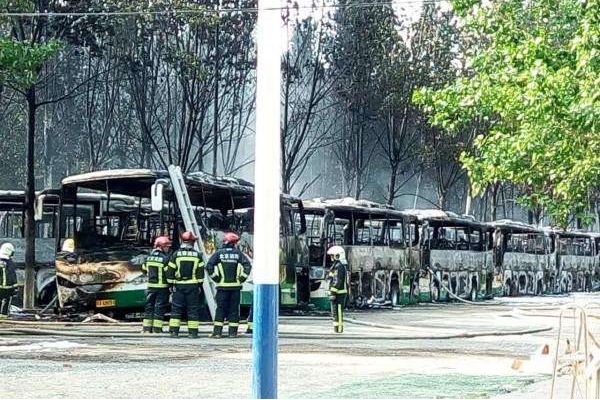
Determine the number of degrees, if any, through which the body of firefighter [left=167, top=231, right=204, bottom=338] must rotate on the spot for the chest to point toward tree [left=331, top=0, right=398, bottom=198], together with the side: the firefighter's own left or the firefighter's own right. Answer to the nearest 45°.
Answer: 0° — they already face it

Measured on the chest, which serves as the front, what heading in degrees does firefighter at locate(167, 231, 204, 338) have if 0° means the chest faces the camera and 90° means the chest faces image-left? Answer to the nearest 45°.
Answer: approximately 180°

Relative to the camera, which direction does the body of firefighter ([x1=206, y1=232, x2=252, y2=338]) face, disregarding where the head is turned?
away from the camera

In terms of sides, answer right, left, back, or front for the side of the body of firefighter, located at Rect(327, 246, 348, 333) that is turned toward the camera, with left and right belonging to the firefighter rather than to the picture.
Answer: left

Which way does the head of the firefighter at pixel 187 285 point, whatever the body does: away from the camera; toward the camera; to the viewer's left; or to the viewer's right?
away from the camera

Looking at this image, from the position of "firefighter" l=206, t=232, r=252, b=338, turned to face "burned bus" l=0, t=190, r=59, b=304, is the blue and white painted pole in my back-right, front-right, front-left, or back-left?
back-left

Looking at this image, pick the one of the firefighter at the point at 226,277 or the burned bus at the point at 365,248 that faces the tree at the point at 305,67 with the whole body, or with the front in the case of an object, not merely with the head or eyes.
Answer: the firefighter

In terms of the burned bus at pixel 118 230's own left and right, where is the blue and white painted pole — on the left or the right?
on its left

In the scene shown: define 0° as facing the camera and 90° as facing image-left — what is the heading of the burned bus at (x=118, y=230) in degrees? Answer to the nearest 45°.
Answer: approximately 45°

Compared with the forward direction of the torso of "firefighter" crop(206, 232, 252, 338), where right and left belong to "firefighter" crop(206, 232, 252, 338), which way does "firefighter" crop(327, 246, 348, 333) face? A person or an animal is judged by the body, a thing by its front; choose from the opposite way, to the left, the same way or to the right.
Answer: to the left

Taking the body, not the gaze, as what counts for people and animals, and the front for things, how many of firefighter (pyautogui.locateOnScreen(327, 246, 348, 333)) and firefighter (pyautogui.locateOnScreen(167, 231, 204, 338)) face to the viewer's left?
1

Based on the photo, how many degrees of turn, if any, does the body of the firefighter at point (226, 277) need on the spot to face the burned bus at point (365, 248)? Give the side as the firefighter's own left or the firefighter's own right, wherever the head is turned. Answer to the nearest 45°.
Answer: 0° — they already face it

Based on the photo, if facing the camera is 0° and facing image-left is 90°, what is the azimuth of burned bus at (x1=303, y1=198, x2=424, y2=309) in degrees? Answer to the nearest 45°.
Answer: approximately 45°

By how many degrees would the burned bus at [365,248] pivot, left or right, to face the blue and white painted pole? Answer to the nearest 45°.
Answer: approximately 45° to its left

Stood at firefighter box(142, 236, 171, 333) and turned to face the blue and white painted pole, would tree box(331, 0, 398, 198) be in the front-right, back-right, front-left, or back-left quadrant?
back-left

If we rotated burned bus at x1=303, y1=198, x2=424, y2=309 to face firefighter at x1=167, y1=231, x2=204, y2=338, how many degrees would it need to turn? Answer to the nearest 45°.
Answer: approximately 45° to its left
